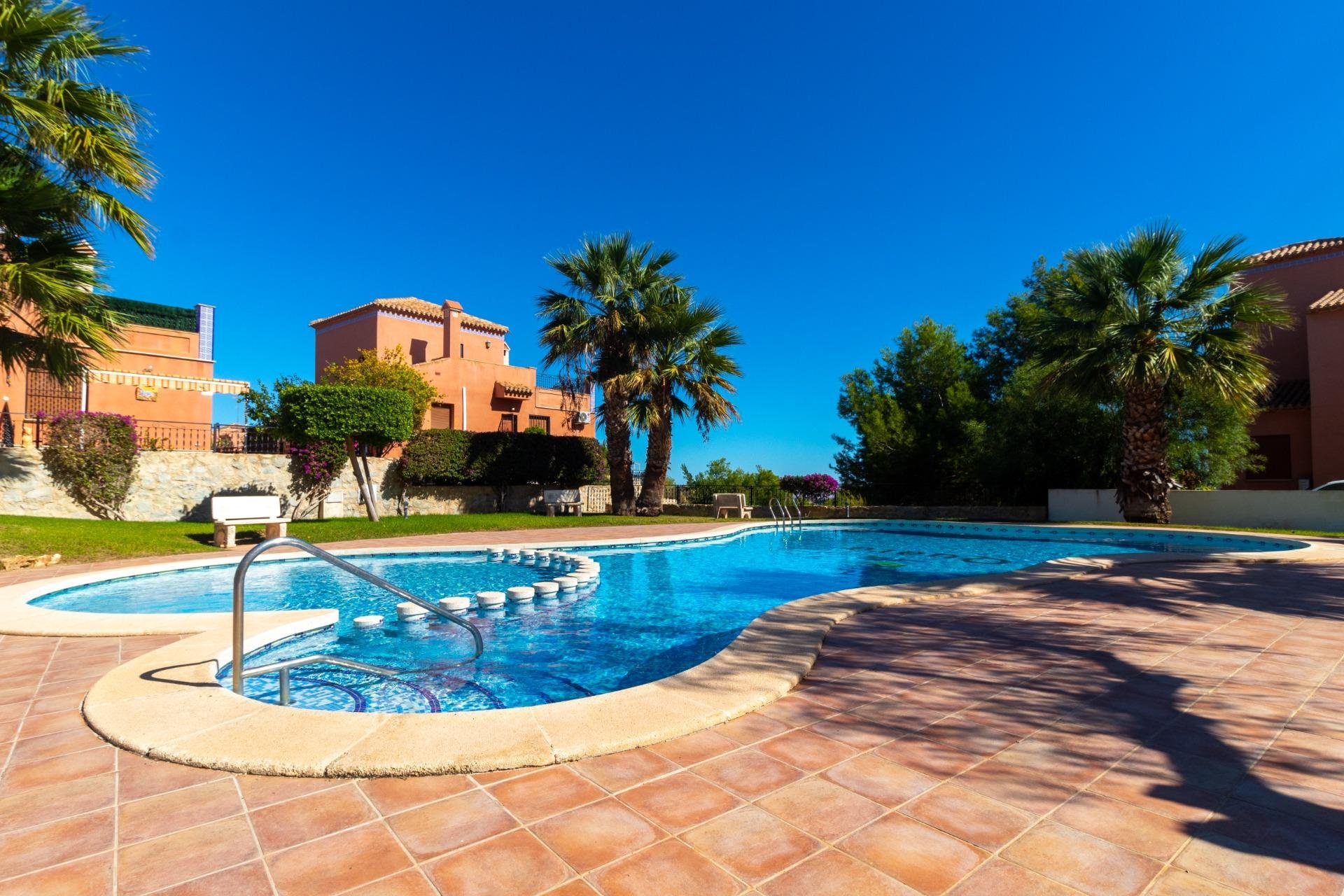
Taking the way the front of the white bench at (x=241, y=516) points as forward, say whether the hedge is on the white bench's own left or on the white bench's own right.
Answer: on the white bench's own left

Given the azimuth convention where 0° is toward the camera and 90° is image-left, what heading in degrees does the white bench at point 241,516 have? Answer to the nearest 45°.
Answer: approximately 315°

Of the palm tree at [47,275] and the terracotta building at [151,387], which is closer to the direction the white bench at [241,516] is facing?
the palm tree

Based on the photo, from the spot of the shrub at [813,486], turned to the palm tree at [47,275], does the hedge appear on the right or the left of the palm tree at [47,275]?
right

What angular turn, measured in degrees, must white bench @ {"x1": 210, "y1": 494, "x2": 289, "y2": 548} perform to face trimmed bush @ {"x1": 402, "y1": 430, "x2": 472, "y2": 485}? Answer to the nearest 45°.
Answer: approximately 90° to its left

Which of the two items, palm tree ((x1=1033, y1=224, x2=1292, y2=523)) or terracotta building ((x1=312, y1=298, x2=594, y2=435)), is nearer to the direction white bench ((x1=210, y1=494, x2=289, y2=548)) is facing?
the palm tree
